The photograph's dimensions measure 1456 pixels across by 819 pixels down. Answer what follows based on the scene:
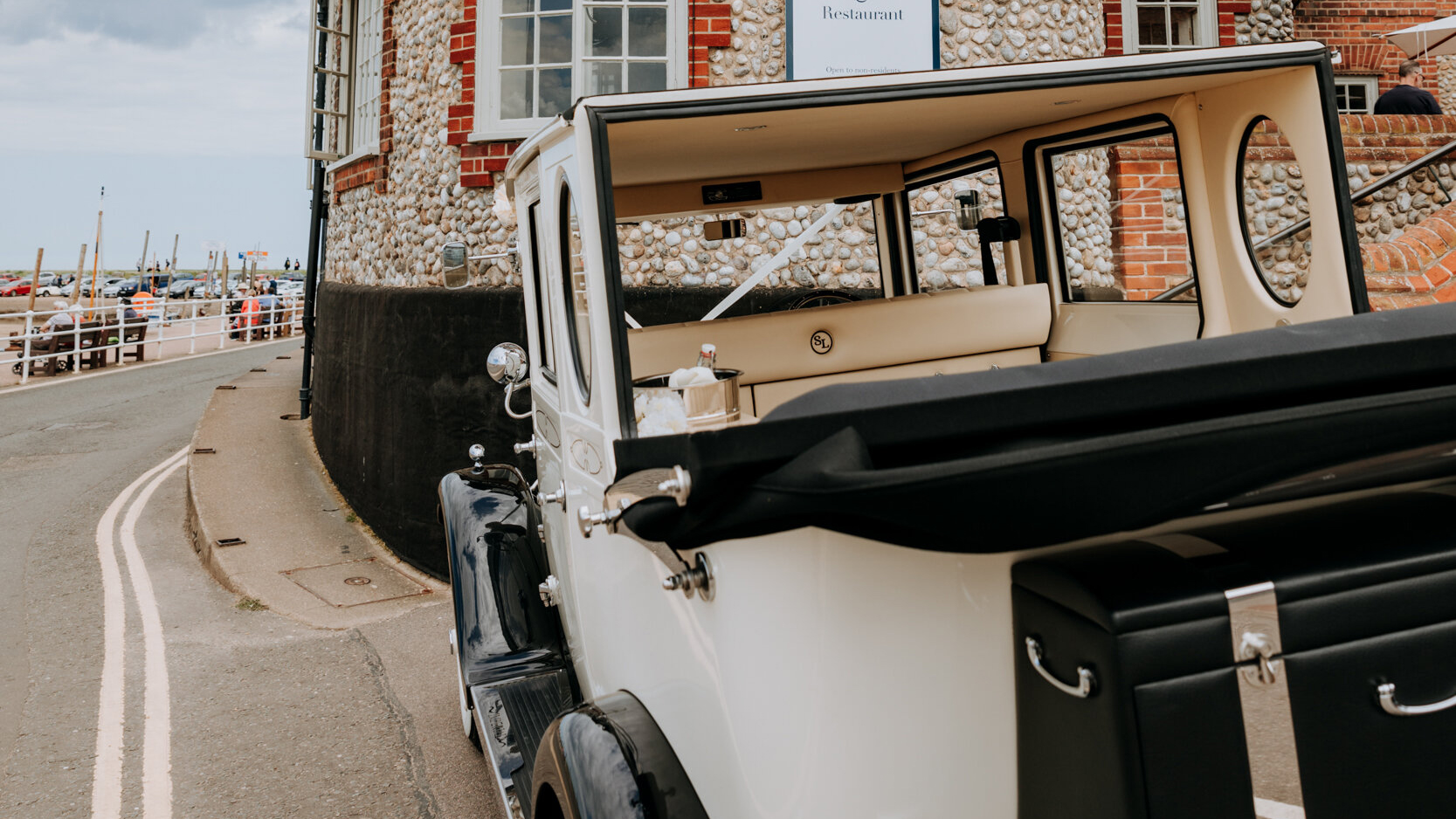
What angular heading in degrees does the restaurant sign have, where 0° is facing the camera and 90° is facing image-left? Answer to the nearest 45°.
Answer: approximately 0°

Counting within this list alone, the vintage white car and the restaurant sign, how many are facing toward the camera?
1

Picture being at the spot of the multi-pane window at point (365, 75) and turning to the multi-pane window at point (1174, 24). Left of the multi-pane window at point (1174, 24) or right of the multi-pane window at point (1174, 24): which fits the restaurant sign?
right

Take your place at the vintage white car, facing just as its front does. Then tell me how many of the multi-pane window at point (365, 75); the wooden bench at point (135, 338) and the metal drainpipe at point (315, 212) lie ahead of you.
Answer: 3

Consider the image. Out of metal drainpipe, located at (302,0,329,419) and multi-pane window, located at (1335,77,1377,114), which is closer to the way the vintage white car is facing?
the metal drainpipe

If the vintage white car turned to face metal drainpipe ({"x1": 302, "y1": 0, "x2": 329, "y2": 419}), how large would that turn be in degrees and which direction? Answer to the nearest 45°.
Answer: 0° — it already faces it

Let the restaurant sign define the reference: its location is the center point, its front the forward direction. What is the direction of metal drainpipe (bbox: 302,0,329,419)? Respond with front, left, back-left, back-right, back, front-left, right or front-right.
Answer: back-right

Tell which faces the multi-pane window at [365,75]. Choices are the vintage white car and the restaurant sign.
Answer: the vintage white car

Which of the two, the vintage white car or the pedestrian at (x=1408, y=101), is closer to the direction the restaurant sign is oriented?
the vintage white car

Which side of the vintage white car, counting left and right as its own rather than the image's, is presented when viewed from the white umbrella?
right

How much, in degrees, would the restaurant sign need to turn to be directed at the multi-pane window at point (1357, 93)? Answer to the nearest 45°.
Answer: approximately 135° to its left

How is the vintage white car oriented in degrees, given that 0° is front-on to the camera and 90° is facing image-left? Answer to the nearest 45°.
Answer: approximately 135°
